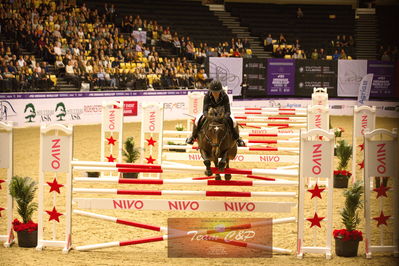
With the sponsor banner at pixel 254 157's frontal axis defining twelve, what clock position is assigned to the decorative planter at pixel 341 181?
The decorative planter is roughly at 9 o'clock from the sponsor banner.

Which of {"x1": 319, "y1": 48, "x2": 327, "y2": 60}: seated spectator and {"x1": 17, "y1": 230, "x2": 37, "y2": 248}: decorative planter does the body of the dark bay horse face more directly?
the decorative planter

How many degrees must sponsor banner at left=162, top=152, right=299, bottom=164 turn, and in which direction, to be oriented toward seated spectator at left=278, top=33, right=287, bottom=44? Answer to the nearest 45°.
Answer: approximately 180°

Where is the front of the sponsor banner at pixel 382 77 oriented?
toward the camera

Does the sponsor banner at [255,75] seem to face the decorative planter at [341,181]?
yes

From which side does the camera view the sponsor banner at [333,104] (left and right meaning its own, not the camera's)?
front

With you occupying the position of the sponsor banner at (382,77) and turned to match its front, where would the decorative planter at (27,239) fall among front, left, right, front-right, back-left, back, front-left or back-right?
front

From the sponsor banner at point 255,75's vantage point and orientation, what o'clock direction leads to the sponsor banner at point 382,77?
the sponsor banner at point 382,77 is roughly at 9 o'clock from the sponsor banner at point 255,75.

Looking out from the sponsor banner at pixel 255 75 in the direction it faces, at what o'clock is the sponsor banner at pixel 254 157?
the sponsor banner at pixel 254 157 is roughly at 12 o'clock from the sponsor banner at pixel 255 75.

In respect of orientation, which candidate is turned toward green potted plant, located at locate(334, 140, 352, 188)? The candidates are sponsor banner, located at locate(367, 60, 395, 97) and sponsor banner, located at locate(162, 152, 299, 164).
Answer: sponsor banner, located at locate(367, 60, 395, 97)

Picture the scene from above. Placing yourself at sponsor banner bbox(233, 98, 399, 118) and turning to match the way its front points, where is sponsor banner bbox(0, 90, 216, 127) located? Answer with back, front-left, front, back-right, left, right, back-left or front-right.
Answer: front-right

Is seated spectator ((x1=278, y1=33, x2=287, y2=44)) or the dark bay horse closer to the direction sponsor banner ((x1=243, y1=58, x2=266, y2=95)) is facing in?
the dark bay horse

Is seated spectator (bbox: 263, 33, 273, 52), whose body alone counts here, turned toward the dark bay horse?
yes

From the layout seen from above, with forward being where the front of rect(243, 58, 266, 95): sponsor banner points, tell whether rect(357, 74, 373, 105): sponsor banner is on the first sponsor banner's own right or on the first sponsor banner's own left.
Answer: on the first sponsor banner's own left

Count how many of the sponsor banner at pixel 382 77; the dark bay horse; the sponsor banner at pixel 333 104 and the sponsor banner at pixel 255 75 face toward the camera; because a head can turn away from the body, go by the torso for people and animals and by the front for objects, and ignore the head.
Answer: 4

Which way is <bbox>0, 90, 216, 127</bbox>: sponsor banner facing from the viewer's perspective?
toward the camera

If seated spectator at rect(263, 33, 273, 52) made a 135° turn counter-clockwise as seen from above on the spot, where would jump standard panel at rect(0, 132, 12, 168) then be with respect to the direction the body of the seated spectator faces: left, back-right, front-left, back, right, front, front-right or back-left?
back-right
